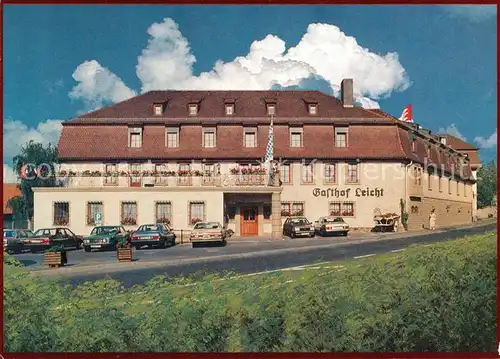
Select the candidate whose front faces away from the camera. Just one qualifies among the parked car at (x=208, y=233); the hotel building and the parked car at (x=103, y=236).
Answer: the parked car at (x=208, y=233)

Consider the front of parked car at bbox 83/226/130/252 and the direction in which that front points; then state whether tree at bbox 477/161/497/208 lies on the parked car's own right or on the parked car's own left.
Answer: on the parked car's own left

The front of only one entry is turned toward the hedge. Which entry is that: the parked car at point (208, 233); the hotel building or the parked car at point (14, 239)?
the hotel building

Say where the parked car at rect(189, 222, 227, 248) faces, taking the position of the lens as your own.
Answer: facing away from the viewer

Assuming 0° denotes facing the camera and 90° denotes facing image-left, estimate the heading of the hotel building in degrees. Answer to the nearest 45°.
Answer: approximately 0°

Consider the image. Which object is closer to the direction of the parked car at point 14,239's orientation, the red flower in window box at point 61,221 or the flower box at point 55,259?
the red flower in window box

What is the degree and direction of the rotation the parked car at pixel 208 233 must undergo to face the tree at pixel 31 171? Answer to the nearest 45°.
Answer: approximately 90° to its left

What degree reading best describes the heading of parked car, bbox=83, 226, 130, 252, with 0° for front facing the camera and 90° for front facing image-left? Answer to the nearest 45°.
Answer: approximately 45°

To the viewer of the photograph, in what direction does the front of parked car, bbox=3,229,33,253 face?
facing away from the viewer and to the right of the viewer
